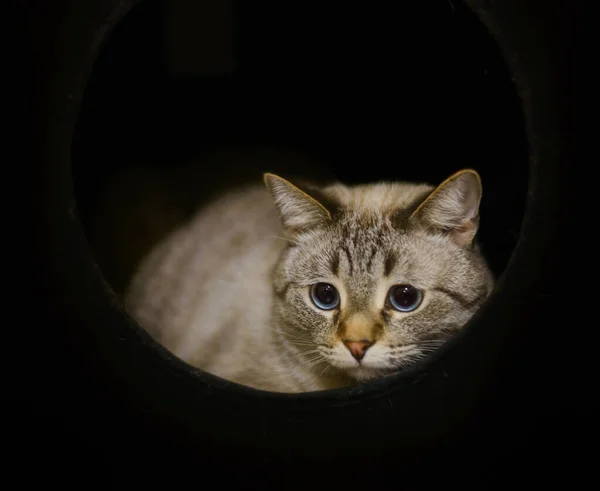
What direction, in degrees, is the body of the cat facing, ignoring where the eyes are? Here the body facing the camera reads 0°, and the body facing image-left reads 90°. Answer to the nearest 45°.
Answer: approximately 315°
